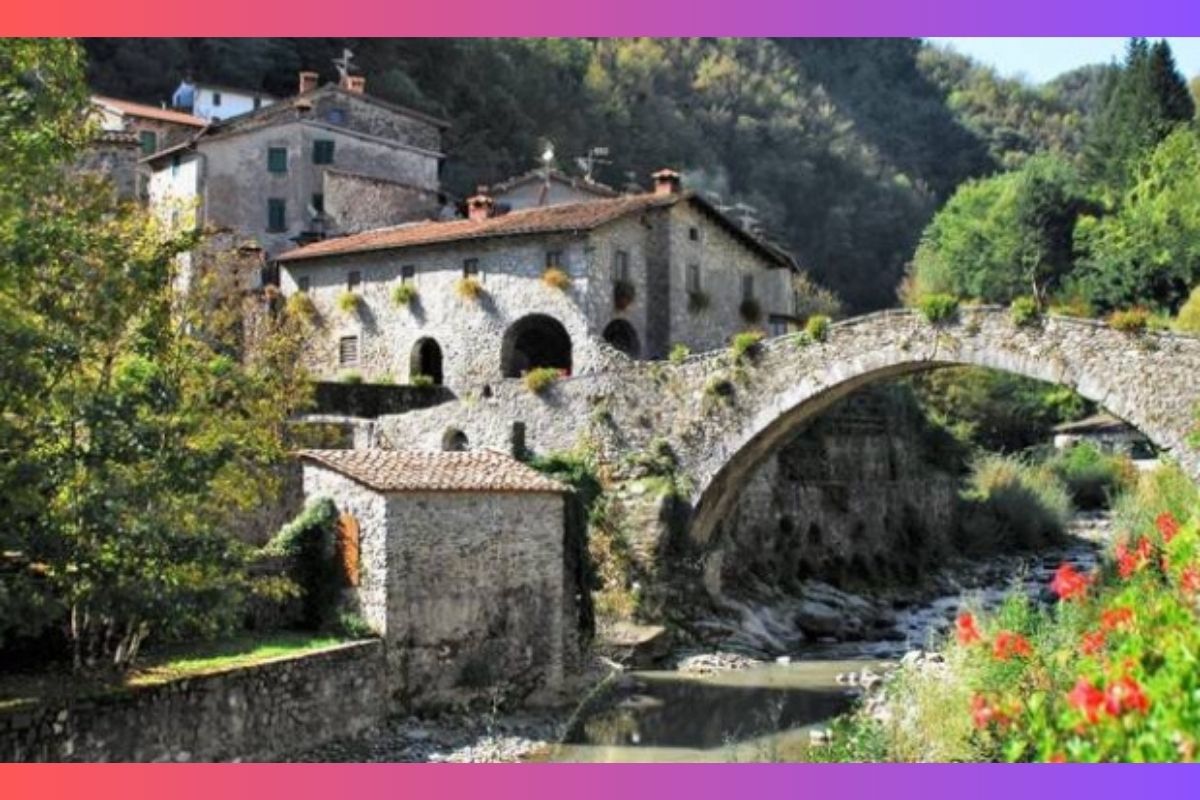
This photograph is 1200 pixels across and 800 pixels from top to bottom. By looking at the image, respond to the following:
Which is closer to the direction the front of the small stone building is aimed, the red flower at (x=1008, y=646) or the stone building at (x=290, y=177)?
the stone building

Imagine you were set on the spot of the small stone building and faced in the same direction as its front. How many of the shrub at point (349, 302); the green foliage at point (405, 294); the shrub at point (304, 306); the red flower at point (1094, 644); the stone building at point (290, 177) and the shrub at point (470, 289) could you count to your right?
5

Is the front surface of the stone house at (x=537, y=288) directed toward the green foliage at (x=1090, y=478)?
no

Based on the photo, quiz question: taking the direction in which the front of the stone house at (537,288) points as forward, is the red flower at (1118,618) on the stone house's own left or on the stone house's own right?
on the stone house's own left

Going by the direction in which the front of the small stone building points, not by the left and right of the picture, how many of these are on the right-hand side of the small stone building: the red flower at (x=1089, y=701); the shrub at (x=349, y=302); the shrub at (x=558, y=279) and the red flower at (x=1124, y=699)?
2

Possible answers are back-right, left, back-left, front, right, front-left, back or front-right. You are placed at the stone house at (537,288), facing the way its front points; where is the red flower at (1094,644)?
front-left

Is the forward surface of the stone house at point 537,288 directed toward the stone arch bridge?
no

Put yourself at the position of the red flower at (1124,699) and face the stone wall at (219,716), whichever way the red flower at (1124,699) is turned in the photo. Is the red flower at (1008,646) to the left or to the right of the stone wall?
right

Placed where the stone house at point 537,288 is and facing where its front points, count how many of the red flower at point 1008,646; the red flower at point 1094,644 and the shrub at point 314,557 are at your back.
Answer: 0

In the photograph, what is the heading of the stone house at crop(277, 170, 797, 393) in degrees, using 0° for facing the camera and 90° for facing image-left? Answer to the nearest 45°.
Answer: approximately 45°

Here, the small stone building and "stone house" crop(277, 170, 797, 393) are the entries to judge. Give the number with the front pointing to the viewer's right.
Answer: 0

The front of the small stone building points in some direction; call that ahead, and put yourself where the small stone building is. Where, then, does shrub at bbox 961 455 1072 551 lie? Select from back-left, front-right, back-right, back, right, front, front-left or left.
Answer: back-right

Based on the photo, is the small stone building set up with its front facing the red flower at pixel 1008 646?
no
